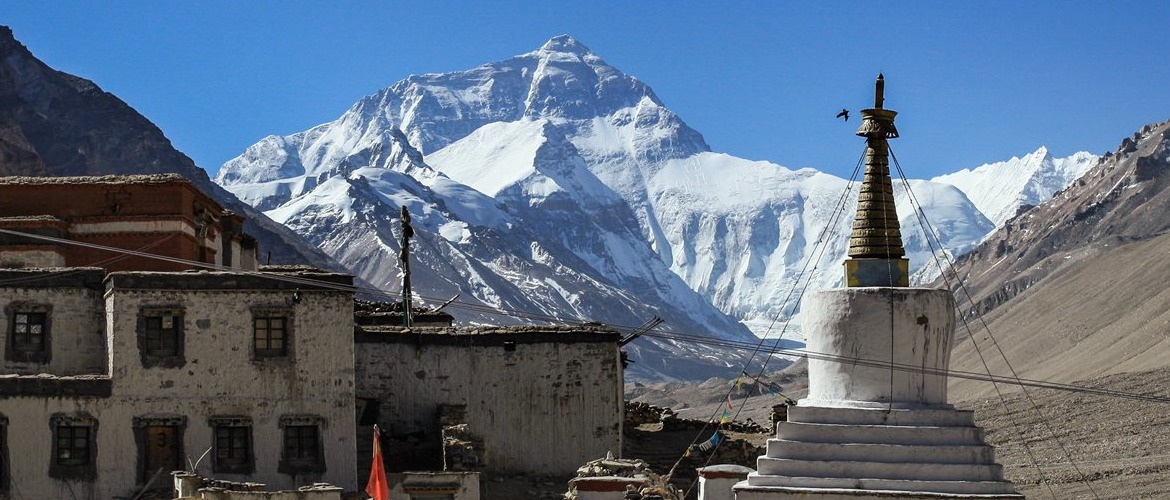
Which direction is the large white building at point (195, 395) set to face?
toward the camera

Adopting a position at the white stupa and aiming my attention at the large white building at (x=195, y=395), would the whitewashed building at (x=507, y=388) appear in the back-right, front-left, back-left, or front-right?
front-right

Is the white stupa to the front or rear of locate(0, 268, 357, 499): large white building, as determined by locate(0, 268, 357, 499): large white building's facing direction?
to the front

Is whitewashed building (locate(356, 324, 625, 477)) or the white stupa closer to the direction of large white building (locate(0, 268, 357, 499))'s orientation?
the white stupa

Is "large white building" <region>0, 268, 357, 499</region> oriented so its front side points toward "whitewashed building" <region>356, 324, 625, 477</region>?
no
